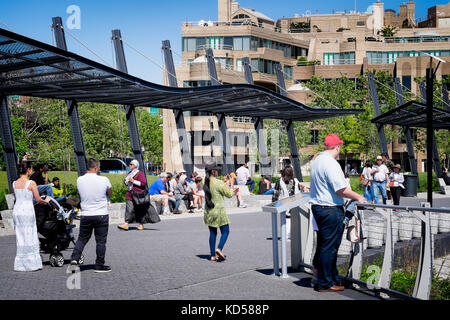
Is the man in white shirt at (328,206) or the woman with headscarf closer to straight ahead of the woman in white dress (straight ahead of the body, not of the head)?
the woman with headscarf

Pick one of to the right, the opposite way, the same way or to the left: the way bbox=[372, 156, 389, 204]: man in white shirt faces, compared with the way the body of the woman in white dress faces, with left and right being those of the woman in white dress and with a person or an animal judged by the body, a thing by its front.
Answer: the opposite way

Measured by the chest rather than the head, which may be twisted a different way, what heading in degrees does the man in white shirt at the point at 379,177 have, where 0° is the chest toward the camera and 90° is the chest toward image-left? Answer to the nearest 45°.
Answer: approximately 0°

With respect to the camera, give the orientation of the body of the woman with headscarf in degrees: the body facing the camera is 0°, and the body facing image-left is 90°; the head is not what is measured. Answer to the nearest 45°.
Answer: approximately 90°

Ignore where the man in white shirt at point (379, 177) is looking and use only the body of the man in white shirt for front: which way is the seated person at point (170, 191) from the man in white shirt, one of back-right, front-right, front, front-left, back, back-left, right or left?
right

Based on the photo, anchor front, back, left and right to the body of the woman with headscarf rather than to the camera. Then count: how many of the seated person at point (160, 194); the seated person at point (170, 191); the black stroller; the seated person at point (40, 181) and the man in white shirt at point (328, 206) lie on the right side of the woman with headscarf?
2

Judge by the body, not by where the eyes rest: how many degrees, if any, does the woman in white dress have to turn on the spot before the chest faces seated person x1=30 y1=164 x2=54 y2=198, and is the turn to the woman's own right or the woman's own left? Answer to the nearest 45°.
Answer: approximately 45° to the woman's own left

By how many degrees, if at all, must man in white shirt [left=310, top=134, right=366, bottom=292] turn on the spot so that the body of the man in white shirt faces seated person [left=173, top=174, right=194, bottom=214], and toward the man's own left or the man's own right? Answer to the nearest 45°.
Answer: approximately 45° to the man's own left

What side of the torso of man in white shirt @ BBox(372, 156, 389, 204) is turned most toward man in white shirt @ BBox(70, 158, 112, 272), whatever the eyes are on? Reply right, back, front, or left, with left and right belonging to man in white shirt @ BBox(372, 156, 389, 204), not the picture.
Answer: front
